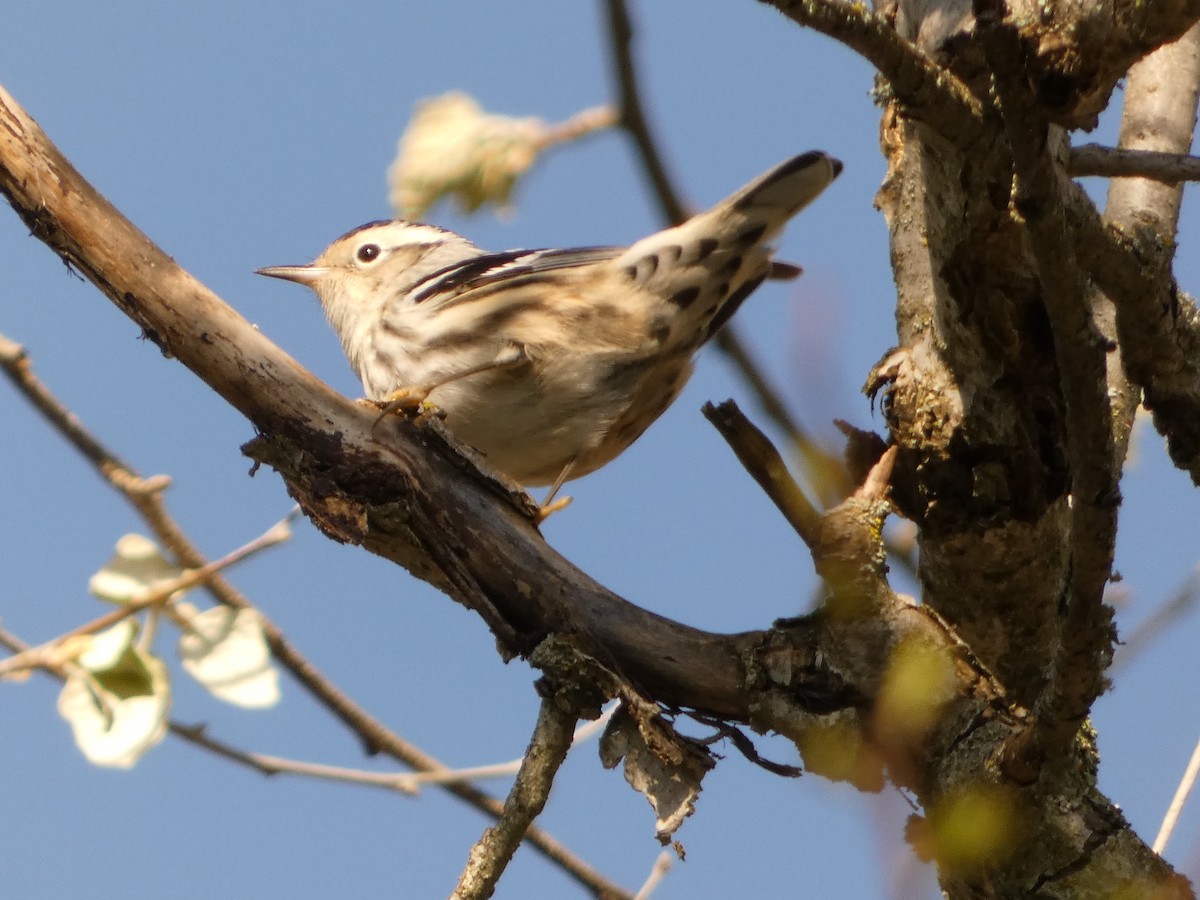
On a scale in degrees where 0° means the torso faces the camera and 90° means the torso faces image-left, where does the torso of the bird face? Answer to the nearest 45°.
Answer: approximately 90°
